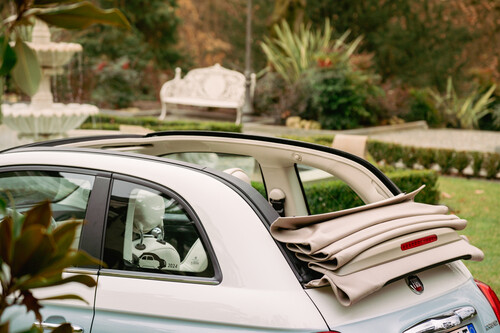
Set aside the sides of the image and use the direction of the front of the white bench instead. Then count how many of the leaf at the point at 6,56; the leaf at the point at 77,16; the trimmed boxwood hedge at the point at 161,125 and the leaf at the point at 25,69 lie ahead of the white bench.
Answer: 4

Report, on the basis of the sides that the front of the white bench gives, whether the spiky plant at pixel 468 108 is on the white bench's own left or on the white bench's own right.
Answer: on the white bench's own left

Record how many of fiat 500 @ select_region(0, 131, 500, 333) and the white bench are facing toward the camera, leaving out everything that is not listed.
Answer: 1

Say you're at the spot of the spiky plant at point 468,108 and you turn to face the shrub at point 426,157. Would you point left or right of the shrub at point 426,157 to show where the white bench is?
right

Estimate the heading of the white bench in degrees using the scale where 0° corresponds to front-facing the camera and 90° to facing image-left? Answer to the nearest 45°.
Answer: approximately 0°

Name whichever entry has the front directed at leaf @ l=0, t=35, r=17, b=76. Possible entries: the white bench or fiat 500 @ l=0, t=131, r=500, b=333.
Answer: the white bench

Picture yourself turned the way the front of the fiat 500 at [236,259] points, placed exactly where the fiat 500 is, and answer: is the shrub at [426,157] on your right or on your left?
on your right

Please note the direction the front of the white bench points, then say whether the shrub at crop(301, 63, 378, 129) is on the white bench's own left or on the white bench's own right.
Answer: on the white bench's own left
